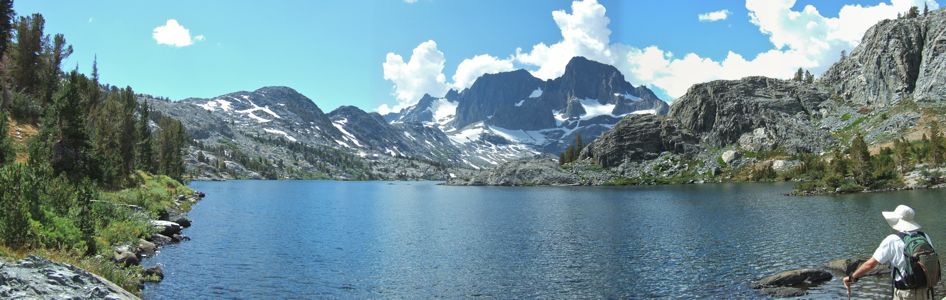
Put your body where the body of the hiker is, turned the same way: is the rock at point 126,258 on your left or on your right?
on your left

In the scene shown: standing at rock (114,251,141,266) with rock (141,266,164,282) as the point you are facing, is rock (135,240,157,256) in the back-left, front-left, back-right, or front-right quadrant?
back-left

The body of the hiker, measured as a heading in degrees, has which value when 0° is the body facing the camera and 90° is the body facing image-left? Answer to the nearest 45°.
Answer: approximately 135°

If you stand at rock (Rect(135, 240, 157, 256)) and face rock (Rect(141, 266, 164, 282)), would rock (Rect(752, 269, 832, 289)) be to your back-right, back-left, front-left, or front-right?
front-left

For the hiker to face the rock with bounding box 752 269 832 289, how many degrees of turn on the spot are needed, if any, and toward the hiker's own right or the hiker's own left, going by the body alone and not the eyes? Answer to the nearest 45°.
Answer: approximately 45° to the hiker's own right

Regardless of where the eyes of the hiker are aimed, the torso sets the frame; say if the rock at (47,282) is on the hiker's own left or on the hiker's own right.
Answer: on the hiker's own left

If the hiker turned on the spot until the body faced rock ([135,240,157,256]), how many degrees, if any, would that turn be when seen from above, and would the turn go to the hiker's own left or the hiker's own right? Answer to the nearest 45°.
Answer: approximately 45° to the hiker's own left

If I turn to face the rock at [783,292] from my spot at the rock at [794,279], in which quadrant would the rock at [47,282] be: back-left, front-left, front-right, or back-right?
front-right

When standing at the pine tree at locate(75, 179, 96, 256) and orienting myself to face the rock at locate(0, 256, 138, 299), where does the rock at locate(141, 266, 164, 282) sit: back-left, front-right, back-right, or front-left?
front-left
